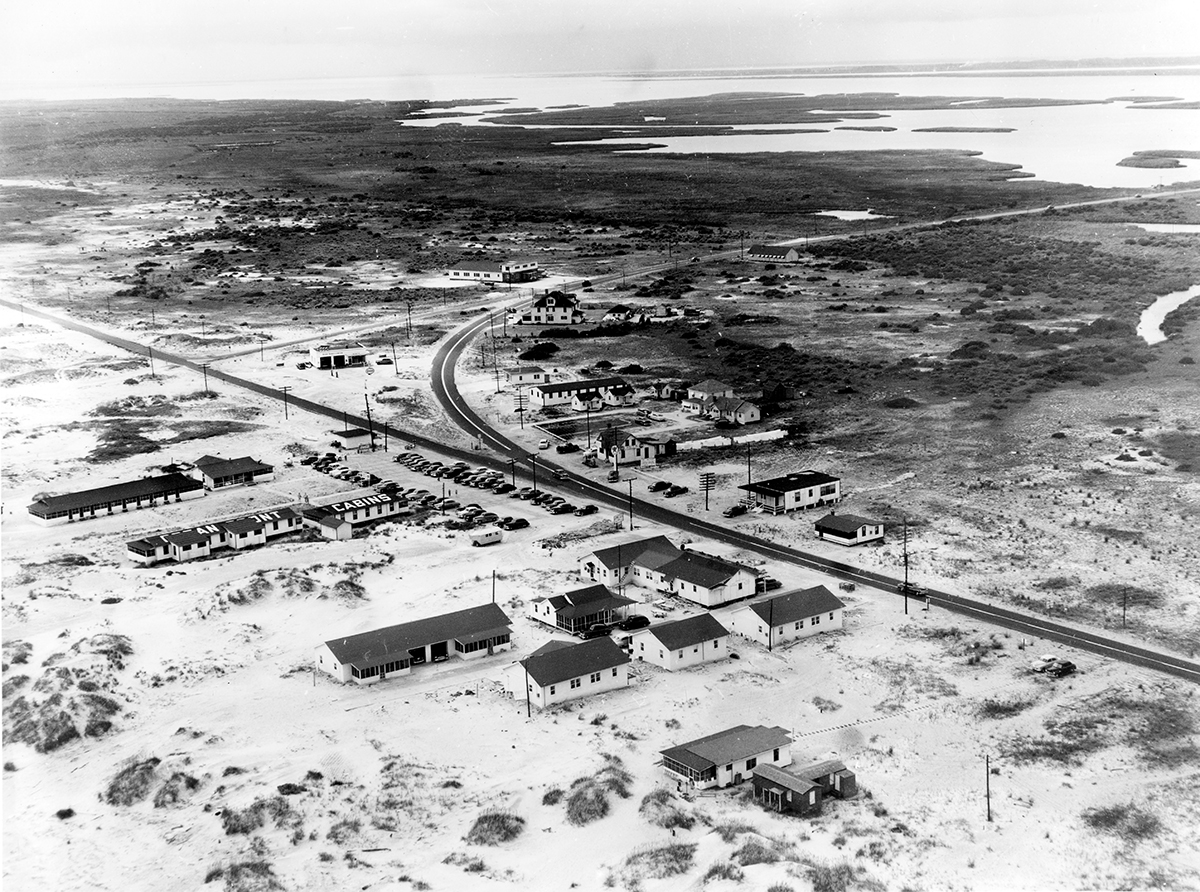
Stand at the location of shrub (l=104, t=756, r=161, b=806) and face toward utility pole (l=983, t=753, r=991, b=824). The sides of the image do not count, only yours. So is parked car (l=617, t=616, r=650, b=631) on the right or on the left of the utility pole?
left

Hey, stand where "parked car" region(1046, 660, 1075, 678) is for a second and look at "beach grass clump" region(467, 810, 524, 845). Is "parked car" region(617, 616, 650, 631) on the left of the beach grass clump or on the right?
right

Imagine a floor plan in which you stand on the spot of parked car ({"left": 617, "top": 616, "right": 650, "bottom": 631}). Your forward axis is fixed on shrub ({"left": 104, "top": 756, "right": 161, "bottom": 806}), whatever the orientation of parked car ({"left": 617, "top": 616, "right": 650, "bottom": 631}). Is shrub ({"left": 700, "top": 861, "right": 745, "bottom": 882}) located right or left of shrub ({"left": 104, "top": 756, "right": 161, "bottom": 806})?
left

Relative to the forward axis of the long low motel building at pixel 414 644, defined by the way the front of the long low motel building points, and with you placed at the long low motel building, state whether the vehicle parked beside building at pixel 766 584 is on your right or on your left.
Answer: on your left

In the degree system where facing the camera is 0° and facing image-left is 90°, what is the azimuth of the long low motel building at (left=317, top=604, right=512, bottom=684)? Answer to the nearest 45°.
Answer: approximately 315°

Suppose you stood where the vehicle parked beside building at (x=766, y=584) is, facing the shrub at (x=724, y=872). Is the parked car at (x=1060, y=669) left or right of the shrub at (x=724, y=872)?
left

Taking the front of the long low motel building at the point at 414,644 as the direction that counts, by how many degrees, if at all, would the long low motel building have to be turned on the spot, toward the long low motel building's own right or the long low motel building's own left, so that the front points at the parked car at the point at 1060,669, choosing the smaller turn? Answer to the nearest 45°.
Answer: approximately 45° to the long low motel building's own left

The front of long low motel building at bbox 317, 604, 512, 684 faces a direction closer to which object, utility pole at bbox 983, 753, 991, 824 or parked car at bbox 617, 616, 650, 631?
the utility pole

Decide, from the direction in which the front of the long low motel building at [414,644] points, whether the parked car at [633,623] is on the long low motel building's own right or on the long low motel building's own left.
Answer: on the long low motel building's own left
